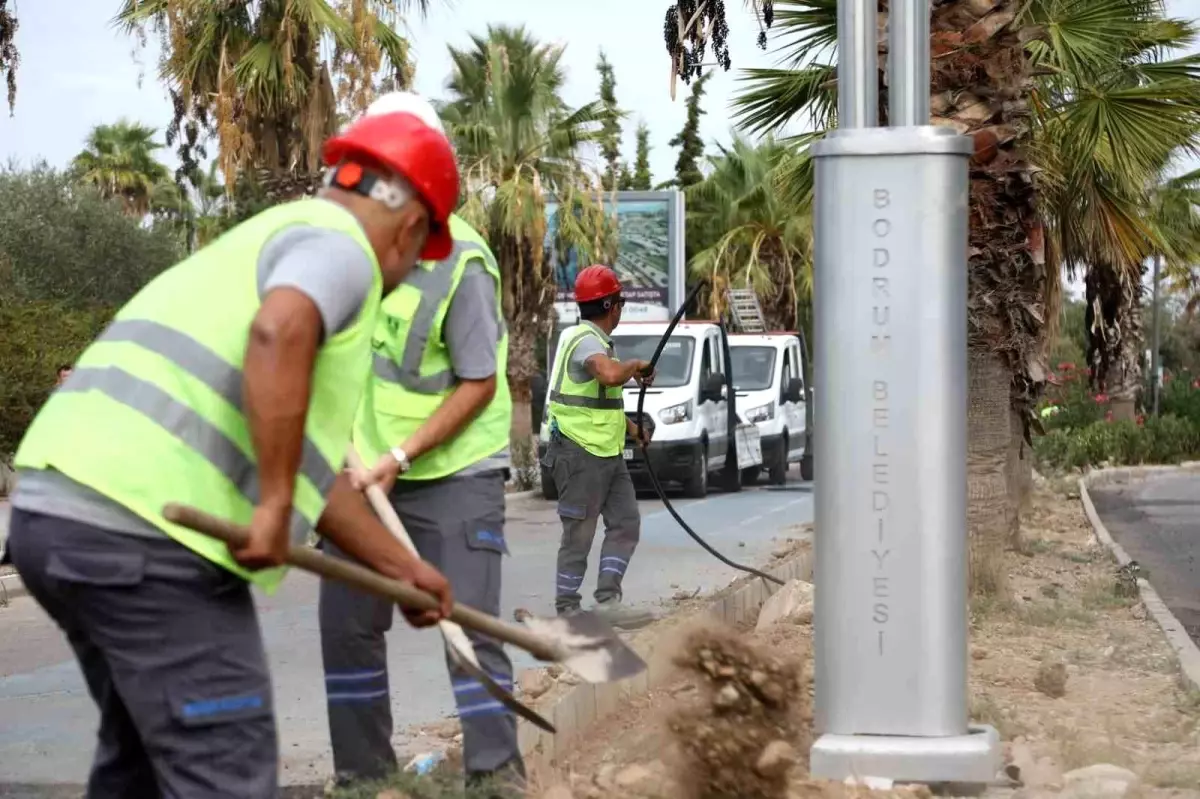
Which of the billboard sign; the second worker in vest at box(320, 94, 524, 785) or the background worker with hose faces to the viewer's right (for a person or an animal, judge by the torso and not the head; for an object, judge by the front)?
the background worker with hose

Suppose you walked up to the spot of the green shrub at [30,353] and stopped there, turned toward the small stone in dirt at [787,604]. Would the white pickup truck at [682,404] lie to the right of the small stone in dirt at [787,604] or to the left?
left

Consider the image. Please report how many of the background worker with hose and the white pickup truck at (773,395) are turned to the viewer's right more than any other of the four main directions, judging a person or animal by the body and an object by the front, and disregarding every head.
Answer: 1

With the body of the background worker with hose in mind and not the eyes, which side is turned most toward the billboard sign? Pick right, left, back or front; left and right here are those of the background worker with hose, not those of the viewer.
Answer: left

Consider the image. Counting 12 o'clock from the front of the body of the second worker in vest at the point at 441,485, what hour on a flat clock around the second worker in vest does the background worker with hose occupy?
The background worker with hose is roughly at 5 o'clock from the second worker in vest.

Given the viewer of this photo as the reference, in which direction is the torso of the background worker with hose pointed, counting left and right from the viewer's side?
facing to the right of the viewer

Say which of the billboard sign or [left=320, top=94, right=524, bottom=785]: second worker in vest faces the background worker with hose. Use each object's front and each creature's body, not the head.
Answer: the billboard sign

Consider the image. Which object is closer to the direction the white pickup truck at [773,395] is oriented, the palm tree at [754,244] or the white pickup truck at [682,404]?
the white pickup truck

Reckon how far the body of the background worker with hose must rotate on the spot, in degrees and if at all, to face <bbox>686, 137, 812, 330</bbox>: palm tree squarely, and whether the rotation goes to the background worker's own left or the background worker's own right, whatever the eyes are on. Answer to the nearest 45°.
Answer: approximately 90° to the background worker's own left
